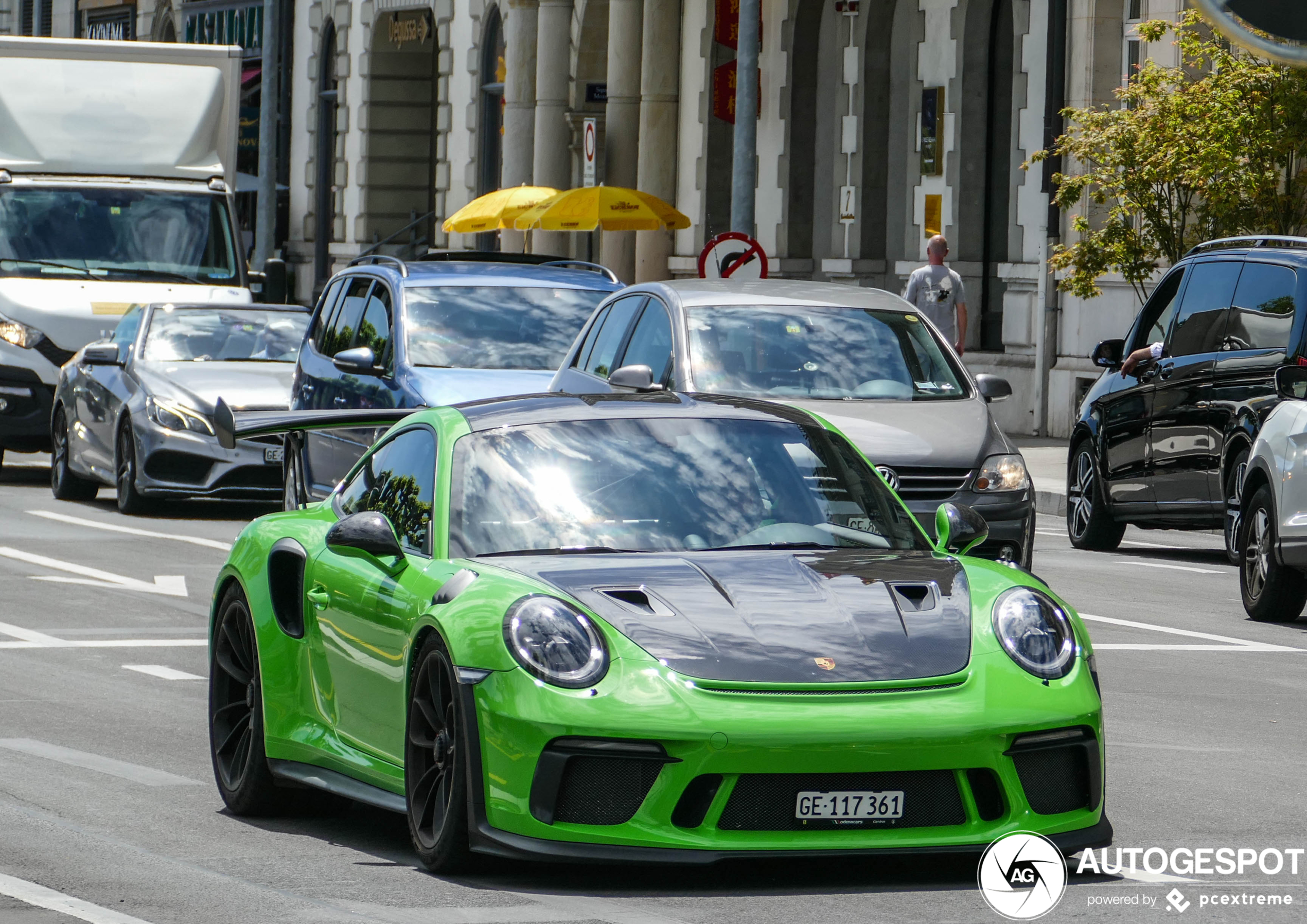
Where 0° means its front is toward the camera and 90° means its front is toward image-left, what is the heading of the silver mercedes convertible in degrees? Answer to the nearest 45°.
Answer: approximately 315°

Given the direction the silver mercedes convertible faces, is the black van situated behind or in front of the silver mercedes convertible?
in front

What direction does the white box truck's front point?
toward the camera

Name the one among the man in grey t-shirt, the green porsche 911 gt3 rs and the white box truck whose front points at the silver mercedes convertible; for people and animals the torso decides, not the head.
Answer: the white box truck

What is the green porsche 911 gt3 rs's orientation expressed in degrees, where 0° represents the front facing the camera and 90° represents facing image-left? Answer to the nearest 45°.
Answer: approximately 315°

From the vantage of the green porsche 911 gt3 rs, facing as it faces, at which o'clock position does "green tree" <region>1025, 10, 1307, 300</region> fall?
The green tree is roughly at 8 o'clock from the green porsche 911 gt3 rs.

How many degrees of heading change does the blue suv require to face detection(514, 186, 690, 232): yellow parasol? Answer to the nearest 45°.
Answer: approximately 135° to its left
